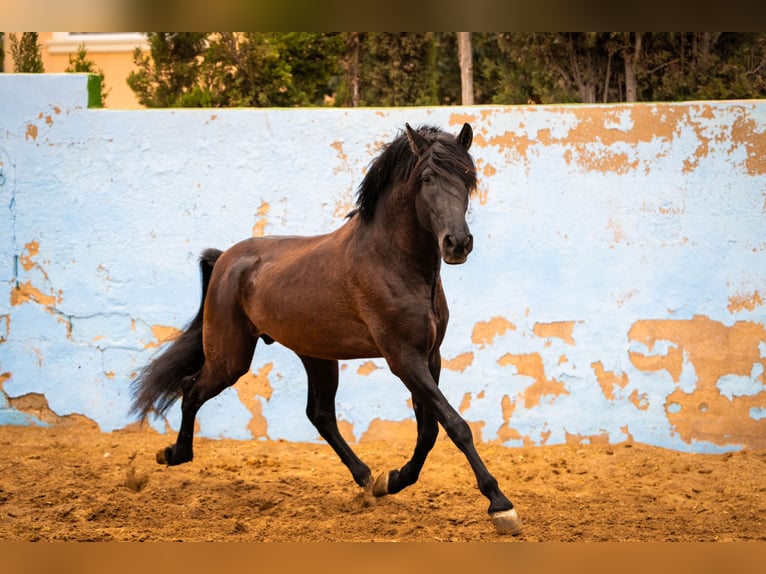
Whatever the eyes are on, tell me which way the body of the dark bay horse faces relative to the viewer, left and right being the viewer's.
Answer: facing the viewer and to the right of the viewer

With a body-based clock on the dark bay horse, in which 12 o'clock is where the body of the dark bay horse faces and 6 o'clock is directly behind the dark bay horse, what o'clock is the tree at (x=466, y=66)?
The tree is roughly at 8 o'clock from the dark bay horse.

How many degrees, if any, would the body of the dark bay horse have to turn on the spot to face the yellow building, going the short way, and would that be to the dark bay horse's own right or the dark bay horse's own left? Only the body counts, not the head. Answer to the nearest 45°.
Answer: approximately 135° to the dark bay horse's own left

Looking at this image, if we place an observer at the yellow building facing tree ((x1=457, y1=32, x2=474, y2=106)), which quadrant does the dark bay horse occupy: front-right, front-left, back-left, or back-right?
front-right
